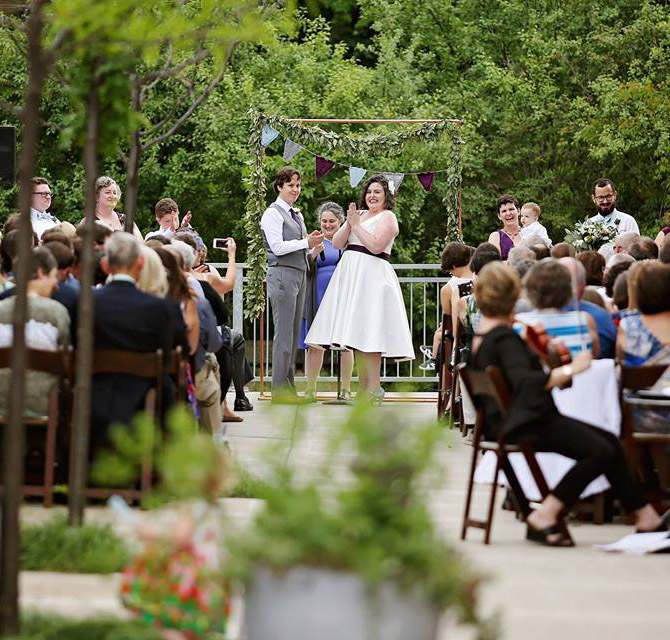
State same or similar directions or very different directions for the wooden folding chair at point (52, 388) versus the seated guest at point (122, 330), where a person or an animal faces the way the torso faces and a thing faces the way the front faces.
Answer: same or similar directions

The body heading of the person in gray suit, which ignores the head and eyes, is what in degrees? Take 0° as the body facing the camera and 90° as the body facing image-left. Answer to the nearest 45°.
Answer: approximately 315°

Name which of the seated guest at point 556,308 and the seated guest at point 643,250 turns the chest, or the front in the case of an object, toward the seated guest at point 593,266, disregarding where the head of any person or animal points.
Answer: the seated guest at point 556,308

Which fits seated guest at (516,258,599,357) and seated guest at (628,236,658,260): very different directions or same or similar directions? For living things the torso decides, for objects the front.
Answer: same or similar directions

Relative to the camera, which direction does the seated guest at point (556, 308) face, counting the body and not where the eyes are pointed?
away from the camera

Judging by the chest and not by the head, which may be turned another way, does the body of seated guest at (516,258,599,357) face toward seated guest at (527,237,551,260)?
yes

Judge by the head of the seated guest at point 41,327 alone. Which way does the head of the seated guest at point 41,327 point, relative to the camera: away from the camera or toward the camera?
away from the camera

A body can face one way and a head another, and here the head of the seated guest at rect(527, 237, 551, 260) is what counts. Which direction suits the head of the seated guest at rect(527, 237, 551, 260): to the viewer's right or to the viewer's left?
to the viewer's left

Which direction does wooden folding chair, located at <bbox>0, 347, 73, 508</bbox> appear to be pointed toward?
away from the camera

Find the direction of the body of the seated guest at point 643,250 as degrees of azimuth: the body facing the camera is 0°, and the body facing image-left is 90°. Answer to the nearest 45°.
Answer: approximately 180°

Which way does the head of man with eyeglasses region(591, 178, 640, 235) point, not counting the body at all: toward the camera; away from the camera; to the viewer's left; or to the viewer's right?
toward the camera

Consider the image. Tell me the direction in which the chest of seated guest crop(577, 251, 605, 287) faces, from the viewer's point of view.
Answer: away from the camera

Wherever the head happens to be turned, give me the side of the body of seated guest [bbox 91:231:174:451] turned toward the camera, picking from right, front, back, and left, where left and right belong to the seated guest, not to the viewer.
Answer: back

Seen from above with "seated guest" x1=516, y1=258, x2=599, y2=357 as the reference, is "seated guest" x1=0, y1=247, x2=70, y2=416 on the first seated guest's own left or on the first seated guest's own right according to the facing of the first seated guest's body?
on the first seated guest's own left

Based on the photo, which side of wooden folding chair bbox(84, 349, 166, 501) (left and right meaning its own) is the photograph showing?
back
